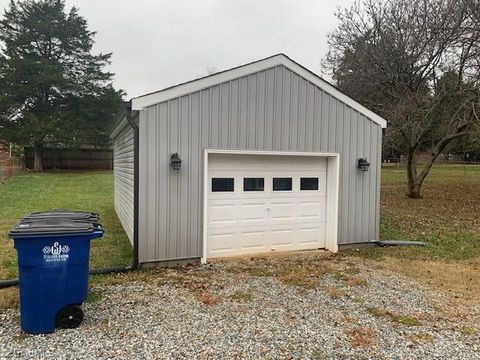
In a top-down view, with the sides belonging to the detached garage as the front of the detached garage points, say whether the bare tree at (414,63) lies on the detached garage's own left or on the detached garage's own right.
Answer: on the detached garage's own left

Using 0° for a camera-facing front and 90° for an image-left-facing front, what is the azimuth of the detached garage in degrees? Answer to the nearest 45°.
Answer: approximately 315°

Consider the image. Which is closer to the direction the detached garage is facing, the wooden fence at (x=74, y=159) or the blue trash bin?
the blue trash bin

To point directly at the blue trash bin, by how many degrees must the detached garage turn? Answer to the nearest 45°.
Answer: approximately 90° to its right

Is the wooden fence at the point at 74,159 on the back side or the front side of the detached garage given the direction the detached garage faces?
on the back side

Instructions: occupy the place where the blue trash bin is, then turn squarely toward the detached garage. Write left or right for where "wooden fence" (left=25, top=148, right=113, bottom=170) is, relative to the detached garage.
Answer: left
